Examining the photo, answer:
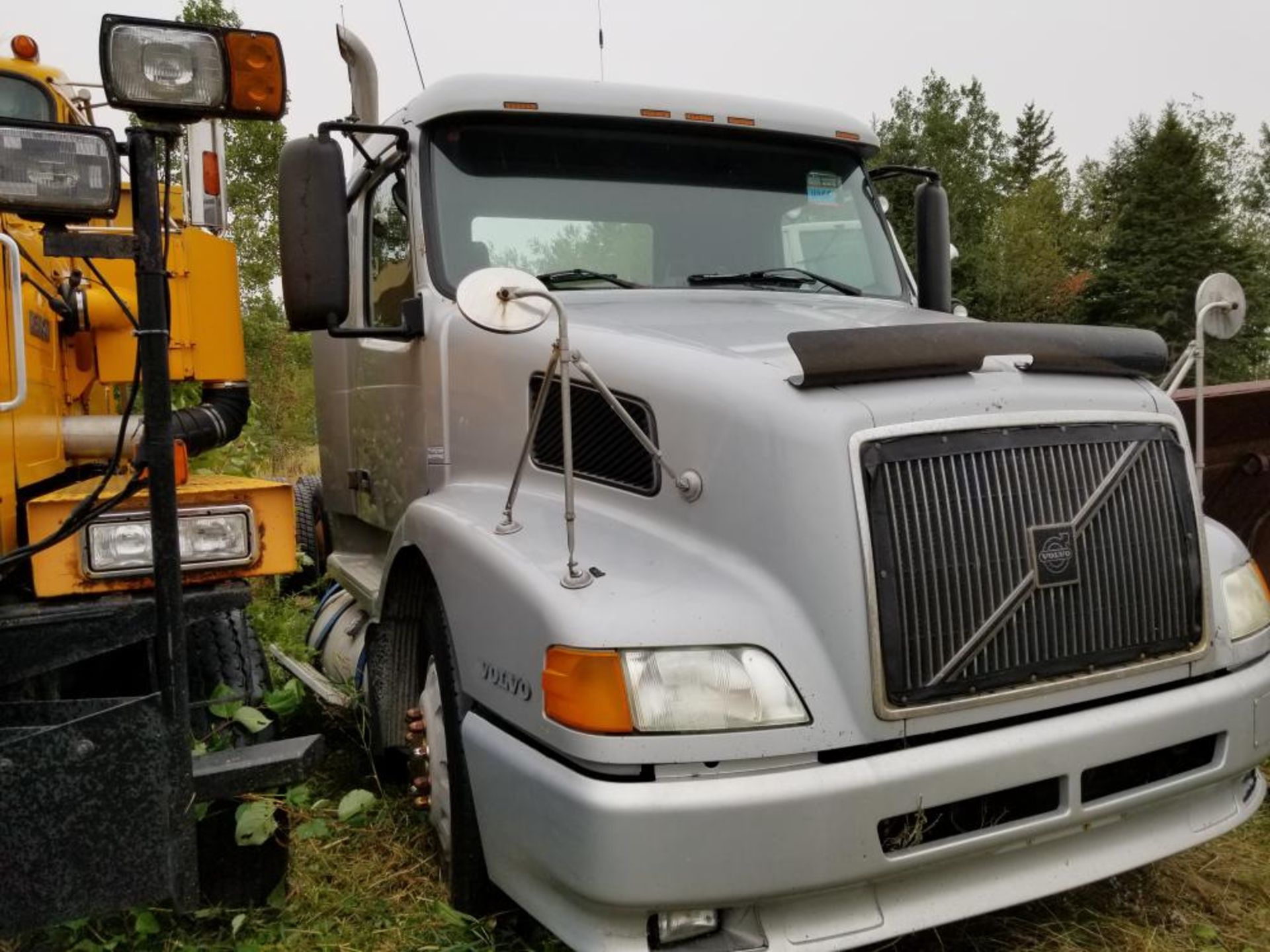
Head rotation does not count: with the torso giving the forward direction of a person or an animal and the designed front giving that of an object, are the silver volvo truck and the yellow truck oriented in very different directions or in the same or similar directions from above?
same or similar directions

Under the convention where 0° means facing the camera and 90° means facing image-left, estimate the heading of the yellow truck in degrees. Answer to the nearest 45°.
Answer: approximately 0°

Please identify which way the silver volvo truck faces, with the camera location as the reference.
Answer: facing the viewer and to the right of the viewer

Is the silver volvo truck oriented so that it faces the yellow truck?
no

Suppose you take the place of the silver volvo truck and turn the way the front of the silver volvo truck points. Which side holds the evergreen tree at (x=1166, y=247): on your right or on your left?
on your left

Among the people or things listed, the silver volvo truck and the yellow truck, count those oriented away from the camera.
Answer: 0

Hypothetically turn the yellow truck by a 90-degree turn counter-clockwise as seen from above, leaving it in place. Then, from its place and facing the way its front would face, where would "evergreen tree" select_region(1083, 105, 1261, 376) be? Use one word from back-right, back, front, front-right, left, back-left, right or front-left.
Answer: front-left
